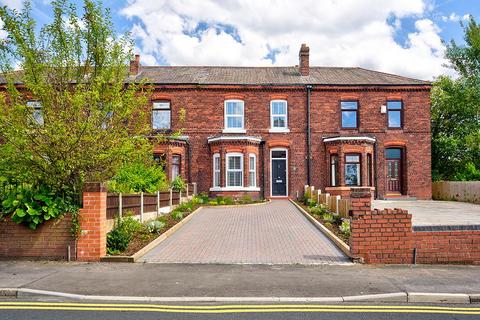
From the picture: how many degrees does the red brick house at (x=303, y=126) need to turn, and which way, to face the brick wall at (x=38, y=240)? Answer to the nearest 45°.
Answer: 0° — it already faces it

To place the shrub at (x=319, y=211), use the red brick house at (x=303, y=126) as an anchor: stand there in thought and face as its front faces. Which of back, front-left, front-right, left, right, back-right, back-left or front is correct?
front

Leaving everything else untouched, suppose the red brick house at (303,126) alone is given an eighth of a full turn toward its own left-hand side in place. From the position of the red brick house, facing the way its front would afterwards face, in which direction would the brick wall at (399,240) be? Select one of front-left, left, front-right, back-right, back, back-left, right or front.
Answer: front-right

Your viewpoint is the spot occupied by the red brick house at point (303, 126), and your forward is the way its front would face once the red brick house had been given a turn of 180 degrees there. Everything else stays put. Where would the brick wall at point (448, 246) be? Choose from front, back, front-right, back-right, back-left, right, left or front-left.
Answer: back

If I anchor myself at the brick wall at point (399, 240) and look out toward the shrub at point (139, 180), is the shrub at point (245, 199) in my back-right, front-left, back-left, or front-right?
front-right

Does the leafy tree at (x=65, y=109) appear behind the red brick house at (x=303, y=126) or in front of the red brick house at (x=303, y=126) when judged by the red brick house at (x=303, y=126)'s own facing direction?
in front

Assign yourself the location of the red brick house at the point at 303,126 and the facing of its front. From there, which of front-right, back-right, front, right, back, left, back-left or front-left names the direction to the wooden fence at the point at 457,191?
left

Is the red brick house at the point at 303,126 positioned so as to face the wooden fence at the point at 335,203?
yes

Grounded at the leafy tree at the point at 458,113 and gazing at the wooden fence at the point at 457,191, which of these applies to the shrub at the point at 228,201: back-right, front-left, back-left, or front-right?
front-right

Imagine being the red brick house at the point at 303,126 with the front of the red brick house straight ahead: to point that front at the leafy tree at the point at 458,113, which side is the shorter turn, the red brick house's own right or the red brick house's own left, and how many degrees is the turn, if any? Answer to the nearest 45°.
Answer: approximately 135° to the red brick house's own left

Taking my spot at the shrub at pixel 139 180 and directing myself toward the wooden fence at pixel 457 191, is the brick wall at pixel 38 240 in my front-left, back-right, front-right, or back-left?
back-right

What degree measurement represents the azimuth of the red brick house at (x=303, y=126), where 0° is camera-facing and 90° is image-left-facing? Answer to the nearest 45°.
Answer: approximately 0°

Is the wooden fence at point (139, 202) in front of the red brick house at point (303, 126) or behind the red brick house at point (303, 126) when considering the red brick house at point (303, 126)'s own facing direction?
in front
